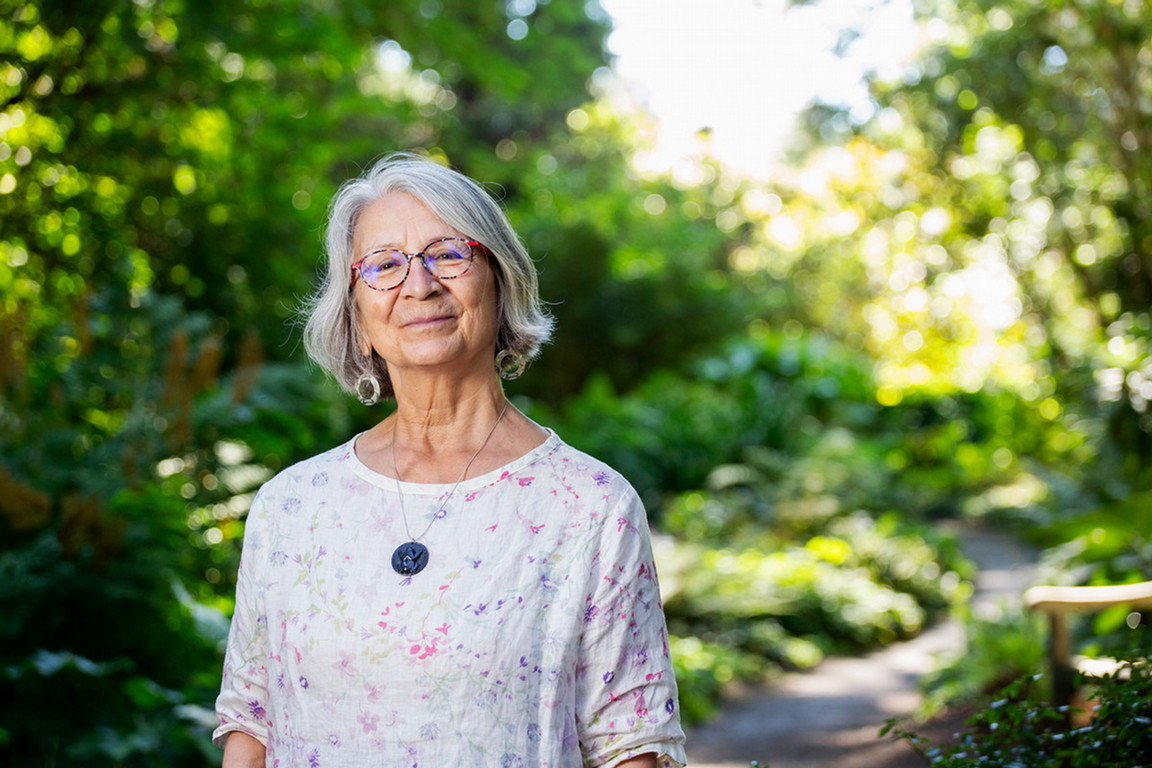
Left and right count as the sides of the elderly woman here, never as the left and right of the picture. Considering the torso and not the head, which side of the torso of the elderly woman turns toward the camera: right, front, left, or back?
front

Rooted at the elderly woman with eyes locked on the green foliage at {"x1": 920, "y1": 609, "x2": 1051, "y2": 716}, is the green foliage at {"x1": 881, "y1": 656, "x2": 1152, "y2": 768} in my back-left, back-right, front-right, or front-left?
front-right

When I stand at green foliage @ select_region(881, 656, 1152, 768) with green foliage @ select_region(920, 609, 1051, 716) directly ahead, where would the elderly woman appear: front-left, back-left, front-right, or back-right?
back-left

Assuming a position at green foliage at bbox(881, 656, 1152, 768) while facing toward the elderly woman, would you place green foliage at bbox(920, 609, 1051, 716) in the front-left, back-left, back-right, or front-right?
back-right

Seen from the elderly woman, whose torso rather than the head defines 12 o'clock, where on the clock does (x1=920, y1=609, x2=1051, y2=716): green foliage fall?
The green foliage is roughly at 7 o'clock from the elderly woman.

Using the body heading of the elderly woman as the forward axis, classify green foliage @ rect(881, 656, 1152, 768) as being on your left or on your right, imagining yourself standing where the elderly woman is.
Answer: on your left
